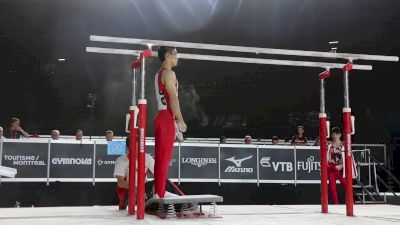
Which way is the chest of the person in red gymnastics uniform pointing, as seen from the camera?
to the viewer's right

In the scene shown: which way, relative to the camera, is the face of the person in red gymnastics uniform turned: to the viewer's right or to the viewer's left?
to the viewer's right
